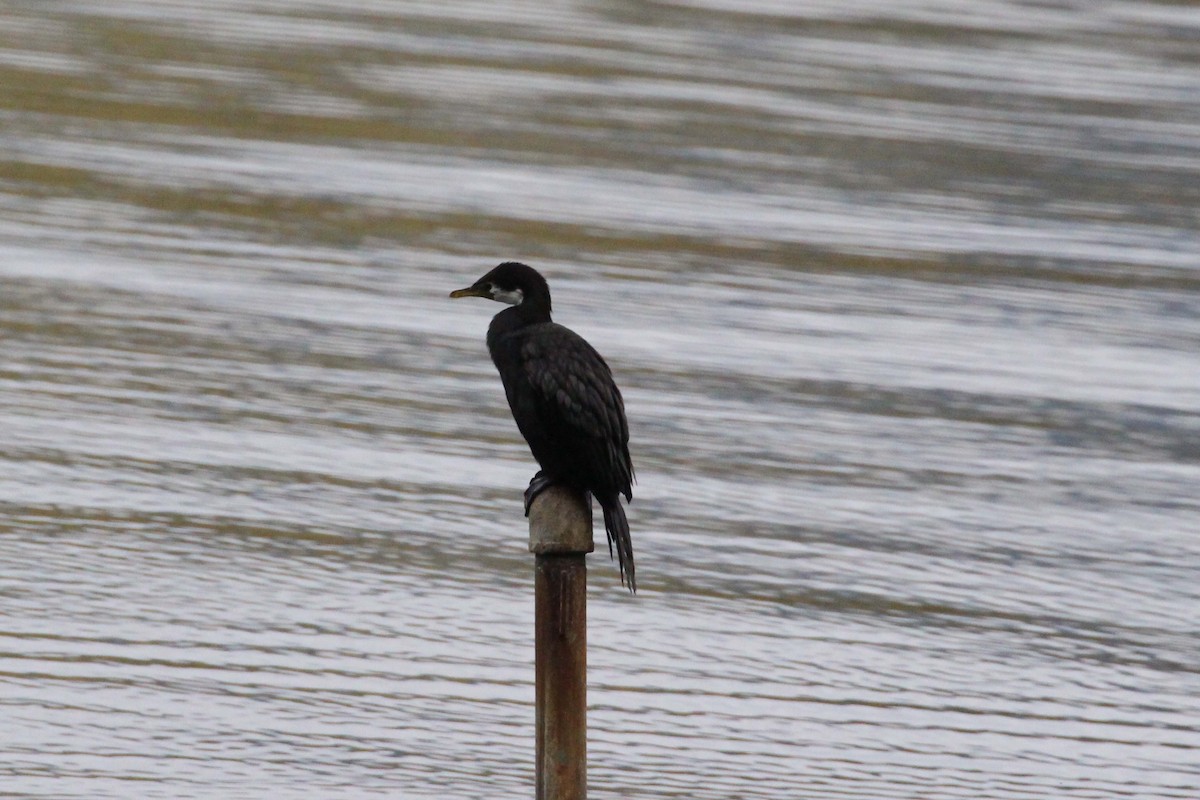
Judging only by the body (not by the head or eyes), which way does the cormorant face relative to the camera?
to the viewer's left
